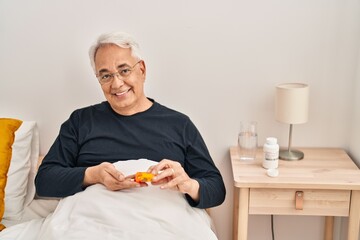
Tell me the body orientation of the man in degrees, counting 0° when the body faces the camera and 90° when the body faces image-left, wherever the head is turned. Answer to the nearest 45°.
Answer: approximately 0°

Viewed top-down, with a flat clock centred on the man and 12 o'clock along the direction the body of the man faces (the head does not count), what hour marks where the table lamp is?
The table lamp is roughly at 9 o'clock from the man.

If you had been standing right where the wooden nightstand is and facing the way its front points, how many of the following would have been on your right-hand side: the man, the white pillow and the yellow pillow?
3

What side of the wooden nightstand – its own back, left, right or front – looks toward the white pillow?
right

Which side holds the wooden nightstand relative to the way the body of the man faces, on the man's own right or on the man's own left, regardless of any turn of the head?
on the man's own left

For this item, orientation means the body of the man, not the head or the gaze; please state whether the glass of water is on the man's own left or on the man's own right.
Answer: on the man's own left

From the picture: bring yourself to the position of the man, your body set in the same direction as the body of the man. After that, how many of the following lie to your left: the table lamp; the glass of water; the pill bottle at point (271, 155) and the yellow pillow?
3

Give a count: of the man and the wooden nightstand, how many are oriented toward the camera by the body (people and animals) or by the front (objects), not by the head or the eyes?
2

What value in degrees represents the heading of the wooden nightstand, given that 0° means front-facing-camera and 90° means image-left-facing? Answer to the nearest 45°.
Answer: approximately 0°
